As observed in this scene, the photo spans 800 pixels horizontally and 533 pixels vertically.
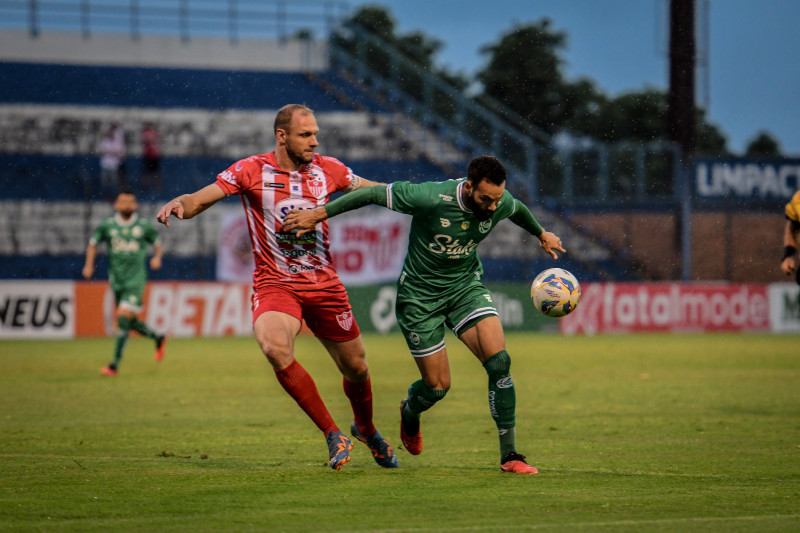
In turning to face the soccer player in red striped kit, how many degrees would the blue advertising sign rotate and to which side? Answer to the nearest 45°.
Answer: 0° — it already faces them

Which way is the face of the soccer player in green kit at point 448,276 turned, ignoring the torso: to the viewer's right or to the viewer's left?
to the viewer's right

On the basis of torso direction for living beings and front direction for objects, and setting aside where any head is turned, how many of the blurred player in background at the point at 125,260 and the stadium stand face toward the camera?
2

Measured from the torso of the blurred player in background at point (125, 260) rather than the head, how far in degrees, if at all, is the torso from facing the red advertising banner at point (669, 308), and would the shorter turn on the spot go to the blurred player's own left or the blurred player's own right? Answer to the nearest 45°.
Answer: approximately 135° to the blurred player's own left

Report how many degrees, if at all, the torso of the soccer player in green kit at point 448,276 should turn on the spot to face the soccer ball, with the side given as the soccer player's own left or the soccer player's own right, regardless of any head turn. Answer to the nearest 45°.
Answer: approximately 90° to the soccer player's own left

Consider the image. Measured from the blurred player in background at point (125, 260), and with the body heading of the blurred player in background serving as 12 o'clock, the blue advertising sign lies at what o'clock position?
The blue advertising sign is roughly at 8 o'clock from the blurred player in background.

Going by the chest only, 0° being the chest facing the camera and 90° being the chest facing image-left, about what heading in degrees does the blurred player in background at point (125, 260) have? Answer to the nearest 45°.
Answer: approximately 0°

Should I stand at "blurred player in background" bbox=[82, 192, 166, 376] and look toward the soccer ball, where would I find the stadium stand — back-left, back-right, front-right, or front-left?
back-left

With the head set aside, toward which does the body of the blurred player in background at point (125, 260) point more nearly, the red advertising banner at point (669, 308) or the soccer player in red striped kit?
the soccer player in red striped kit

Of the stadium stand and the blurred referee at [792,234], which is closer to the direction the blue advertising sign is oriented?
the blurred referee

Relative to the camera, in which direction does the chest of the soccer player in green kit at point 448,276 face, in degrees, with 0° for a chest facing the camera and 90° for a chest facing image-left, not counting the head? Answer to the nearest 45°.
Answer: approximately 315°

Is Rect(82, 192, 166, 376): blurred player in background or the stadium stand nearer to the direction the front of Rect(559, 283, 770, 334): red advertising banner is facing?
the blurred player in background
